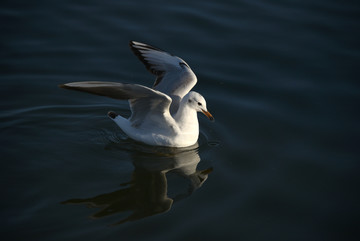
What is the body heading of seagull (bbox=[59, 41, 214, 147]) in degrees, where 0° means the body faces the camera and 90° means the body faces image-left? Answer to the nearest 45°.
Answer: approximately 270°
